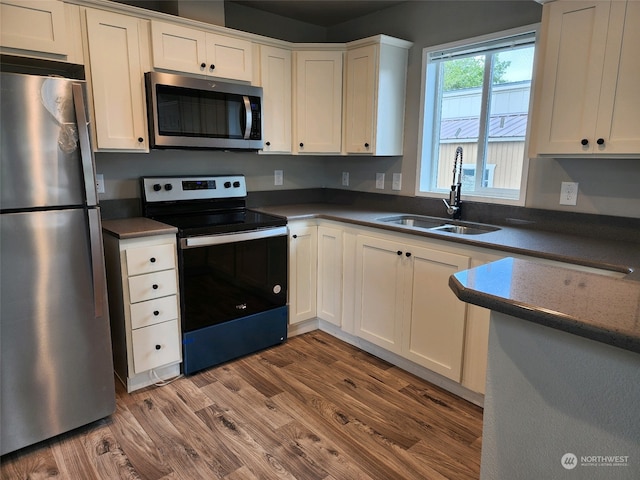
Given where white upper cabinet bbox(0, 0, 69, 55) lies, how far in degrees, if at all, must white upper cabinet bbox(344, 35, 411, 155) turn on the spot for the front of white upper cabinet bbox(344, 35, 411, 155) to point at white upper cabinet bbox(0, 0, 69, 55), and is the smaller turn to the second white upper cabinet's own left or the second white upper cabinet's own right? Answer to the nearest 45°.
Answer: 0° — it already faces it

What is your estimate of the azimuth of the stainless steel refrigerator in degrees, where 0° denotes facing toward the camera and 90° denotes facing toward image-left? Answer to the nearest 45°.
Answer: approximately 315°

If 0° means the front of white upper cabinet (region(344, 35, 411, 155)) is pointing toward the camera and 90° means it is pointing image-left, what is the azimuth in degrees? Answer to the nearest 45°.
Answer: approximately 45°

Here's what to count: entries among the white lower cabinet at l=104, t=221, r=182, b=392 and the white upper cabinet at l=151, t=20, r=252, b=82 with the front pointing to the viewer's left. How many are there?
0

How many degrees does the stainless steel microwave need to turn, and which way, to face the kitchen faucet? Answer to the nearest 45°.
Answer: approximately 45° to its left

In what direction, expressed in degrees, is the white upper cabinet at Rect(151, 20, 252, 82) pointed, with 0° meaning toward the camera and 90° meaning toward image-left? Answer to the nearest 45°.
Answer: approximately 315°

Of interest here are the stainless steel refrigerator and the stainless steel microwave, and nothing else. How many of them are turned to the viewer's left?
0

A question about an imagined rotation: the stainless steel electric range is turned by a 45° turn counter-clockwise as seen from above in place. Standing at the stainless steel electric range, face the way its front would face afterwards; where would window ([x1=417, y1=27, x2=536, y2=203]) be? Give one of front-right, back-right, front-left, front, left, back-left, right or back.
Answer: front

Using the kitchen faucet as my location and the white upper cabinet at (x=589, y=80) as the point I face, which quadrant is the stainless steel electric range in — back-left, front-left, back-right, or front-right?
back-right

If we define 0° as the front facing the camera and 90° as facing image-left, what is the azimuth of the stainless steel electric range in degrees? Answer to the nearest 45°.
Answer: approximately 315°
